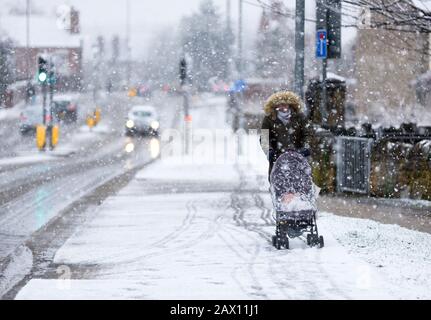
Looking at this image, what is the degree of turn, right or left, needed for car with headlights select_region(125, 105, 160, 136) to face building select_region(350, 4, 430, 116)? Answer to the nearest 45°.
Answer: approximately 90° to its left

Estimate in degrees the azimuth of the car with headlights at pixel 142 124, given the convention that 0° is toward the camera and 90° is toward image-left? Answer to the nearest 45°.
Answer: approximately 0°

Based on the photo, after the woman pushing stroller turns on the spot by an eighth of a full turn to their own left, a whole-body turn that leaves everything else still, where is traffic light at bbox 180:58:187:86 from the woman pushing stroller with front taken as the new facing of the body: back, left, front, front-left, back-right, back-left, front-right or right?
back-left

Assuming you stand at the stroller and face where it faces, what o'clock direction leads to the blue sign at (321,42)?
The blue sign is roughly at 6 o'clock from the stroller.

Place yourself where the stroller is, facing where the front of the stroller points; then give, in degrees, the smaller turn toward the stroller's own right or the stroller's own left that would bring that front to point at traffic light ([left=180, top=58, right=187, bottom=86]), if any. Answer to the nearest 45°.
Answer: approximately 180°

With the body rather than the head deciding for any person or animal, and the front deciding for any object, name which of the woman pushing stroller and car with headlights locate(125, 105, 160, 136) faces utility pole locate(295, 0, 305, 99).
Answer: the car with headlights

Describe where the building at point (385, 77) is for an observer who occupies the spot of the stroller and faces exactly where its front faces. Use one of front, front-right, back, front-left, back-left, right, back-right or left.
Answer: back

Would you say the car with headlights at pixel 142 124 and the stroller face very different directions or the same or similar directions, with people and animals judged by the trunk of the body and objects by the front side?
same or similar directions

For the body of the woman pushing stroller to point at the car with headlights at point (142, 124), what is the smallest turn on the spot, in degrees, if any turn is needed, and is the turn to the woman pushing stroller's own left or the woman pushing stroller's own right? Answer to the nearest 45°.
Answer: approximately 180°

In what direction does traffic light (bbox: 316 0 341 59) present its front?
toward the camera
